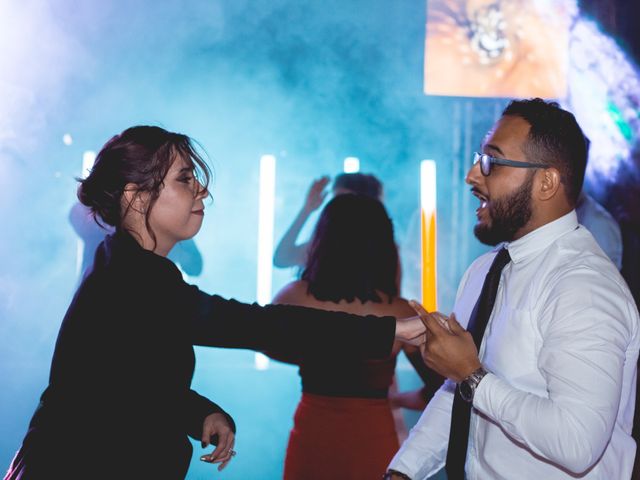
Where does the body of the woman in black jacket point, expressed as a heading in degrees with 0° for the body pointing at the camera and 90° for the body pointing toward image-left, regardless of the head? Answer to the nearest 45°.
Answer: approximately 270°

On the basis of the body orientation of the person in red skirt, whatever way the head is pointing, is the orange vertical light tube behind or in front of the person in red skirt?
in front

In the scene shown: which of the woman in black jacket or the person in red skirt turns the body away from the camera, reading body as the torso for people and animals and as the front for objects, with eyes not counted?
the person in red skirt

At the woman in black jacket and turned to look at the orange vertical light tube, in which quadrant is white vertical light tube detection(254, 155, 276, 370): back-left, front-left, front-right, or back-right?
front-left

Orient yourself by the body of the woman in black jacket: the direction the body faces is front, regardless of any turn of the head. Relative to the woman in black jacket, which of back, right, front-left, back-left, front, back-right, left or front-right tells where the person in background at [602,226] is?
front-left

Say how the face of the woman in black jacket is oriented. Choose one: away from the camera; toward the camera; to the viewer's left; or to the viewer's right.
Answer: to the viewer's right

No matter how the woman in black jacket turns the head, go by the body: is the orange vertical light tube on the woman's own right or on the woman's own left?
on the woman's own left

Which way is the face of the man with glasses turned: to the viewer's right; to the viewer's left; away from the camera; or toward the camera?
to the viewer's left

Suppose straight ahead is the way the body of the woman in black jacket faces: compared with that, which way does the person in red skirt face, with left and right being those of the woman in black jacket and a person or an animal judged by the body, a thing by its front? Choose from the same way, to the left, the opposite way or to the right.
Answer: to the left

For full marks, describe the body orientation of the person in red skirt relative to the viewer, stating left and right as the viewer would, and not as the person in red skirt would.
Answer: facing away from the viewer

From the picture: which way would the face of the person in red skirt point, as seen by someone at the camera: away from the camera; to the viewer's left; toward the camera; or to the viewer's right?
away from the camera

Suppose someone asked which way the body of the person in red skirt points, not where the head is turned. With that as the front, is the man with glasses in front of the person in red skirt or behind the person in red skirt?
behind

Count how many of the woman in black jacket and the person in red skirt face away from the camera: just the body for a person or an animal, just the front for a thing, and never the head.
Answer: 1
